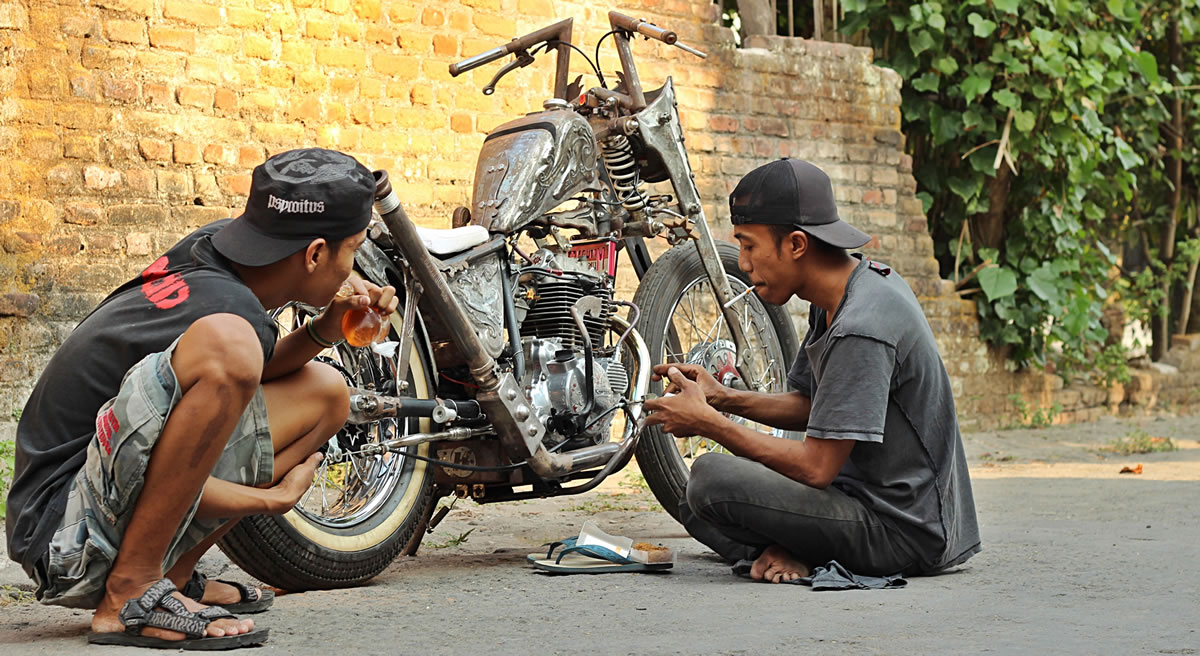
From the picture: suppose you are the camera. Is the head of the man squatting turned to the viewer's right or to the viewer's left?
to the viewer's right

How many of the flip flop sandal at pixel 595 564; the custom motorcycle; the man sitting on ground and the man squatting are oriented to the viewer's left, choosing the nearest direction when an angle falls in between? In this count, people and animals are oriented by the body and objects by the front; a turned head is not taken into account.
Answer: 2

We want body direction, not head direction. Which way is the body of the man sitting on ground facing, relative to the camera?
to the viewer's left

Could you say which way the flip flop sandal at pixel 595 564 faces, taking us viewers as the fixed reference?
facing to the left of the viewer

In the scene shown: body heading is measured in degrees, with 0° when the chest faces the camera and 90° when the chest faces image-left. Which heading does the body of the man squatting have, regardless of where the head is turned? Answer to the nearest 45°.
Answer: approximately 270°

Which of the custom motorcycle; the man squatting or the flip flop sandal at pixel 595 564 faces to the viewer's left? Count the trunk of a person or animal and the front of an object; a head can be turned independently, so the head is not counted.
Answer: the flip flop sandal

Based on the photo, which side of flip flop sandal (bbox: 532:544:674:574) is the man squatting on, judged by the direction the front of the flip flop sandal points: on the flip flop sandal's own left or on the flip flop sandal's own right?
on the flip flop sandal's own left

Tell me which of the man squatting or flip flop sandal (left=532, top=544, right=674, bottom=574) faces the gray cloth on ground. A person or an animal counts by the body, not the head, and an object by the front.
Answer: the man squatting

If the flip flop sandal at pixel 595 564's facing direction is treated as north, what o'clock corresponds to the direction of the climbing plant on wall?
The climbing plant on wall is roughly at 4 o'clock from the flip flop sandal.

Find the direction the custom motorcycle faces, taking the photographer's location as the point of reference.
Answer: facing away from the viewer and to the right of the viewer

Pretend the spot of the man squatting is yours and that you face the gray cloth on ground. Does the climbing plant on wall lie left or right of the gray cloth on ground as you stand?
left
